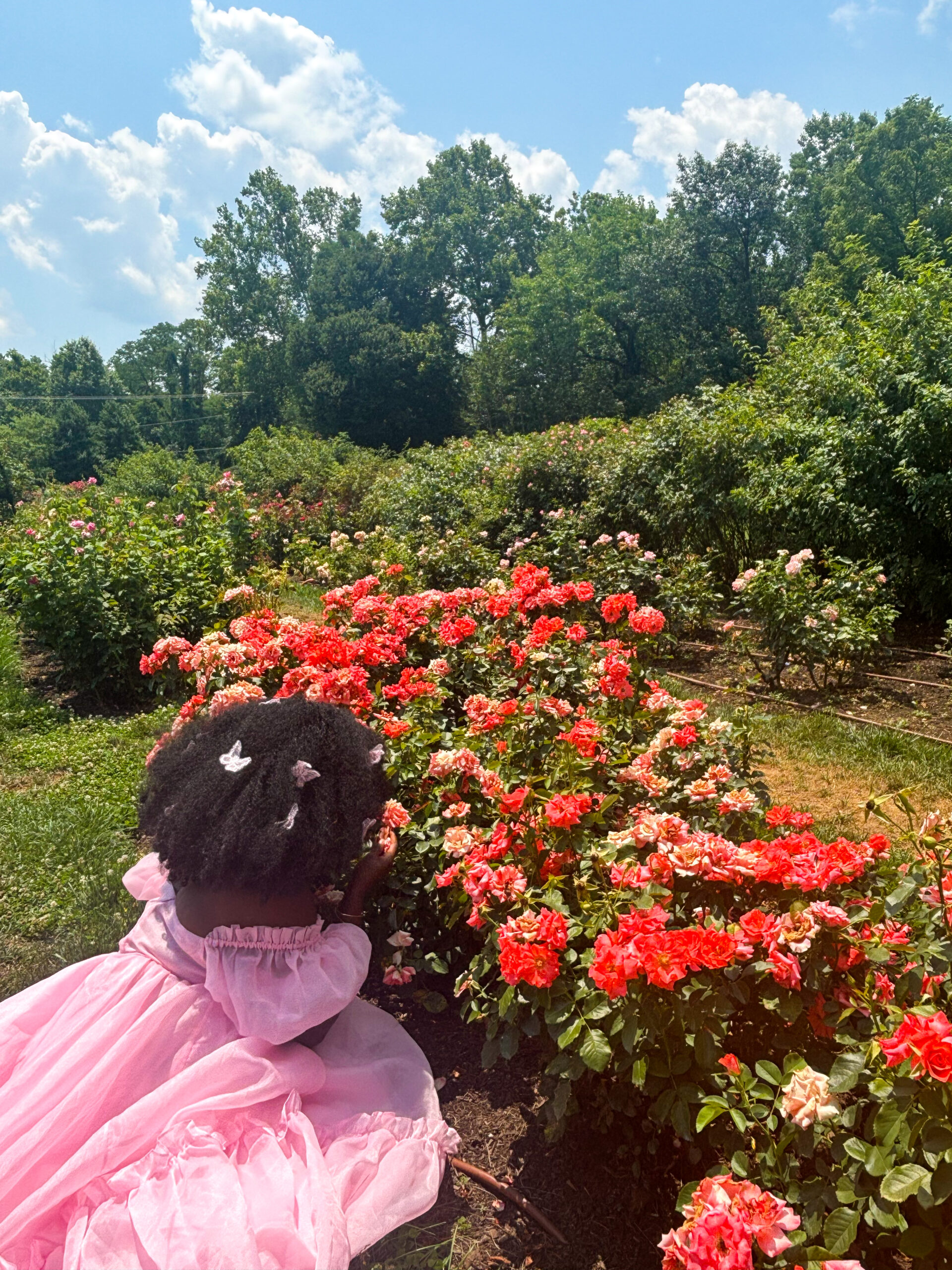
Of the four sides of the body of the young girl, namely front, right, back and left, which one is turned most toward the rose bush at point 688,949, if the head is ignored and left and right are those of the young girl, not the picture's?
right

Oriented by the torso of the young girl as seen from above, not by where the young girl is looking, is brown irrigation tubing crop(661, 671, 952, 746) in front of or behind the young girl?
in front

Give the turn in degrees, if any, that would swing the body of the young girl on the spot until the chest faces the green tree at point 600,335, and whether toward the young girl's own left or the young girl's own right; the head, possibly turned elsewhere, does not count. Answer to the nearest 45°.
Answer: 0° — they already face it

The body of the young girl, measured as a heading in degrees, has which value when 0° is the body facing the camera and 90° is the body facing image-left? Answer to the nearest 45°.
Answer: approximately 225°

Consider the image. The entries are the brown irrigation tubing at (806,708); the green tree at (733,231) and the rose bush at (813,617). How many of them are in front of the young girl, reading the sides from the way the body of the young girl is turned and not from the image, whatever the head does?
3

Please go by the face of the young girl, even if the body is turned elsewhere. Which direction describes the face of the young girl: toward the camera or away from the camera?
away from the camera

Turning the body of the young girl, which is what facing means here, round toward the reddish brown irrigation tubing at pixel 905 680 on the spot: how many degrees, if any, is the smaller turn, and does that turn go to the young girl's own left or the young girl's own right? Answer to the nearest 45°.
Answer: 0° — they already face it

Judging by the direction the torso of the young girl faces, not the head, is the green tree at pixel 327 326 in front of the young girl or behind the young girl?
in front

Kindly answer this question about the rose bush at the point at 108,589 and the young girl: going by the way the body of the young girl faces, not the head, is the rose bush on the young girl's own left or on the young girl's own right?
on the young girl's own left
